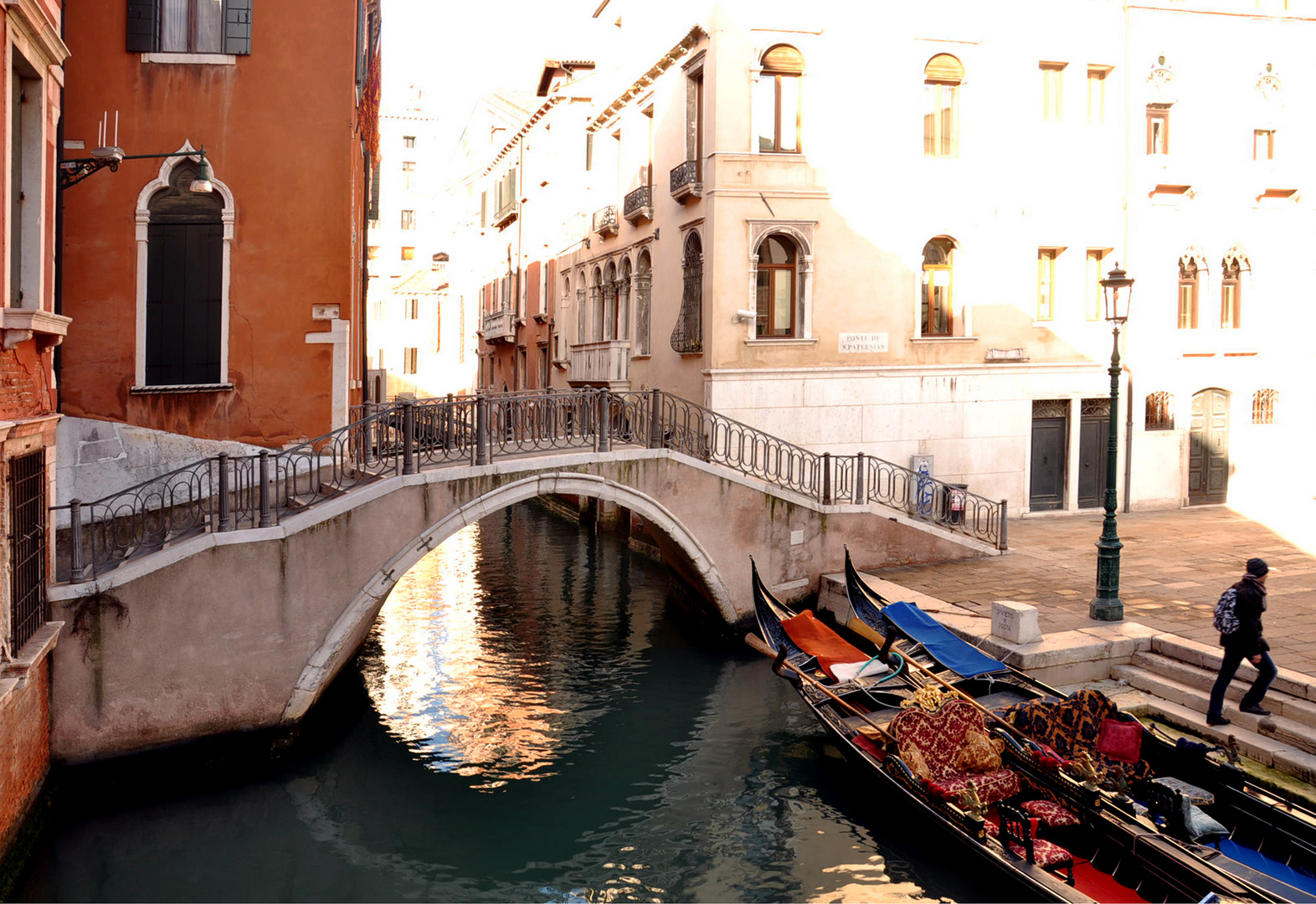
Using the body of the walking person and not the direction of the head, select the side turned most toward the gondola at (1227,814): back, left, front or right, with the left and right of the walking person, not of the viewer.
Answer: right

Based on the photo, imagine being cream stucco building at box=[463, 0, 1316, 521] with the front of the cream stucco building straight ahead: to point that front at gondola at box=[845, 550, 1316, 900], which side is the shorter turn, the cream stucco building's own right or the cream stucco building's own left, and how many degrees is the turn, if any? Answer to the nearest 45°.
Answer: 0° — it already faces it

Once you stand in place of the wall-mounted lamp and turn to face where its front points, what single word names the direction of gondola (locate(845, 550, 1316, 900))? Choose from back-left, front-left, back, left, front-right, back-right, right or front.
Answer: front-right

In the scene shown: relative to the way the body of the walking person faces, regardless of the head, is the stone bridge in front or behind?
behind

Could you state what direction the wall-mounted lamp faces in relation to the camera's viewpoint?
facing to the right of the viewer

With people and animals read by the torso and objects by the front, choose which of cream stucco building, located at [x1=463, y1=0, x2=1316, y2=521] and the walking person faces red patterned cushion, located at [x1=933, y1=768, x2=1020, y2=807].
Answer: the cream stucco building

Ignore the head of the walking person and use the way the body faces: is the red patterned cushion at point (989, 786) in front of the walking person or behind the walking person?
behind

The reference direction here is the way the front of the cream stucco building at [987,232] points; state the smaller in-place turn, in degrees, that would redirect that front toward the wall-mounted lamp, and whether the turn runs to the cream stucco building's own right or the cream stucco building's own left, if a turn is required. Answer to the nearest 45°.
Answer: approximately 45° to the cream stucco building's own right

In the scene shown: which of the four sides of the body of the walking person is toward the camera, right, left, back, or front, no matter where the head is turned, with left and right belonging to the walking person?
right

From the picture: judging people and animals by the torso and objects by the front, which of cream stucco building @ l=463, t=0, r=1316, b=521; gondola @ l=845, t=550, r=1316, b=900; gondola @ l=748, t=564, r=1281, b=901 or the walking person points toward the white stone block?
the cream stucco building
